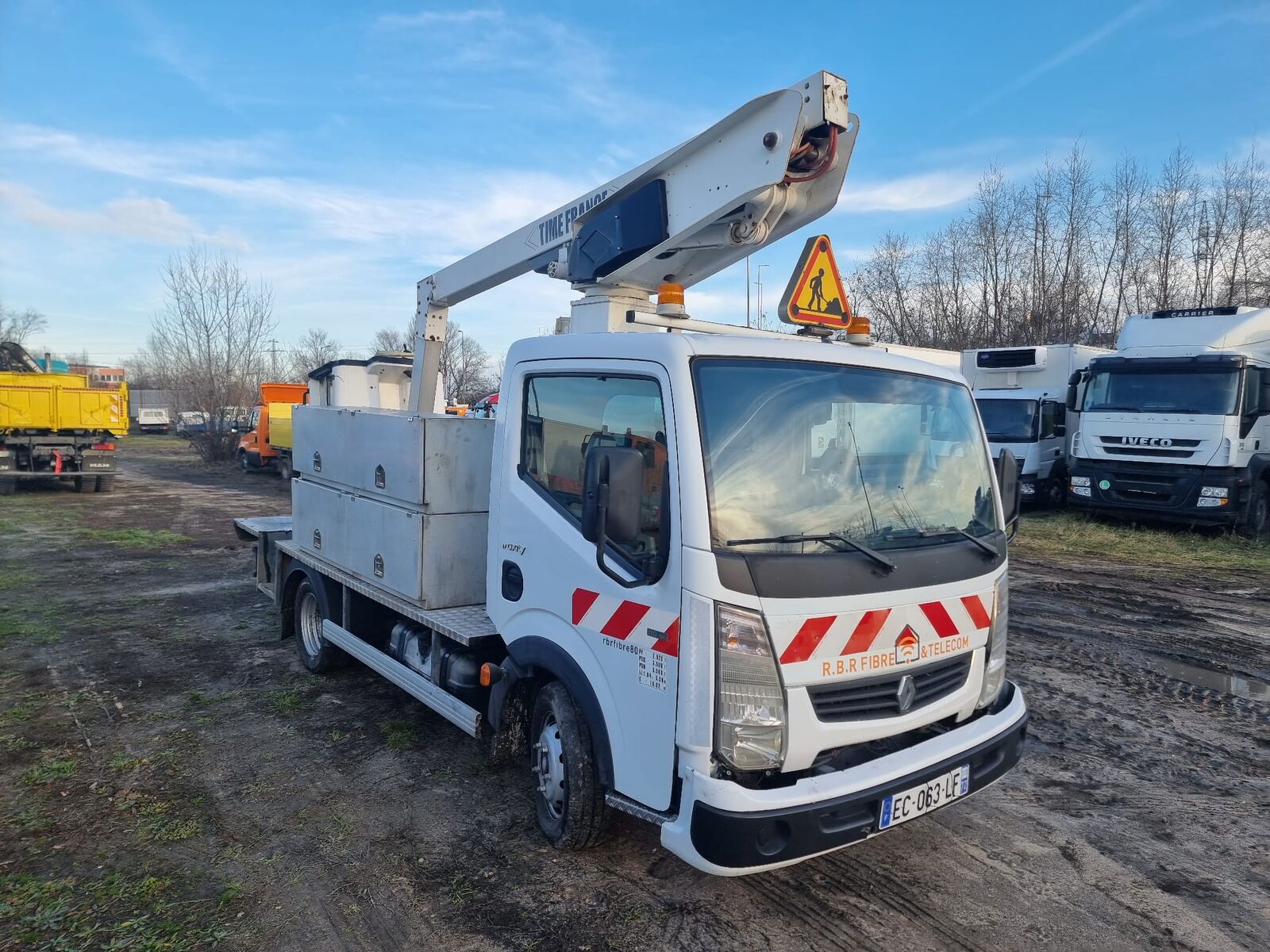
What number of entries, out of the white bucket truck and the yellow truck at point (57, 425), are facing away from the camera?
1

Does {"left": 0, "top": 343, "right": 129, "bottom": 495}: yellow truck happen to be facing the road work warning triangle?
no

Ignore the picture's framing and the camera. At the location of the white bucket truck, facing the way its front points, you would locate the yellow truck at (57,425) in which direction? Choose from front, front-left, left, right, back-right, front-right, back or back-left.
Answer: back

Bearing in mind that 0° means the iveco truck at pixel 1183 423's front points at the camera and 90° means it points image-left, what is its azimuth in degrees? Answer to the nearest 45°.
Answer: approximately 45°

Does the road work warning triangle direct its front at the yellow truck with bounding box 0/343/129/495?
no

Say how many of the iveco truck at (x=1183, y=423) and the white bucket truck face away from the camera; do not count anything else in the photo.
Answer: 0

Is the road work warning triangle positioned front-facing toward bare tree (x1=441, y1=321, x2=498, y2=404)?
no

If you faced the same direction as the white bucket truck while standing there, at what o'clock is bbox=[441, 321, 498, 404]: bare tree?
The bare tree is roughly at 7 o'clock from the white bucket truck.

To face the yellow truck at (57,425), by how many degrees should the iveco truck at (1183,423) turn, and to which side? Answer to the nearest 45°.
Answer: approximately 45° to its right

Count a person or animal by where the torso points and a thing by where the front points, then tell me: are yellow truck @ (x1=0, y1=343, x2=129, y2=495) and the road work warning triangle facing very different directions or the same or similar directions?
very different directions

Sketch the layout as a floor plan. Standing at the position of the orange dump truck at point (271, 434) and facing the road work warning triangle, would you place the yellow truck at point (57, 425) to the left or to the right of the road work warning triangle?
right

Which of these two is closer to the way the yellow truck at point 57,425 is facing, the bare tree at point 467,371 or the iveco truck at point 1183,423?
the bare tree

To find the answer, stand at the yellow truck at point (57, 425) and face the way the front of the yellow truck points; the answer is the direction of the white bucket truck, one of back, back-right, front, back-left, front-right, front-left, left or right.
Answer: back

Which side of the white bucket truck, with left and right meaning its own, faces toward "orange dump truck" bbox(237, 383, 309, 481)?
back

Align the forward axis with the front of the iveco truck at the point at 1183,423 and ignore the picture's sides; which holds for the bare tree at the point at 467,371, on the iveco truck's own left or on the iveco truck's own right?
on the iveco truck's own right

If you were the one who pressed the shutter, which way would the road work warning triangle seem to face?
facing the viewer and to the right of the viewer
